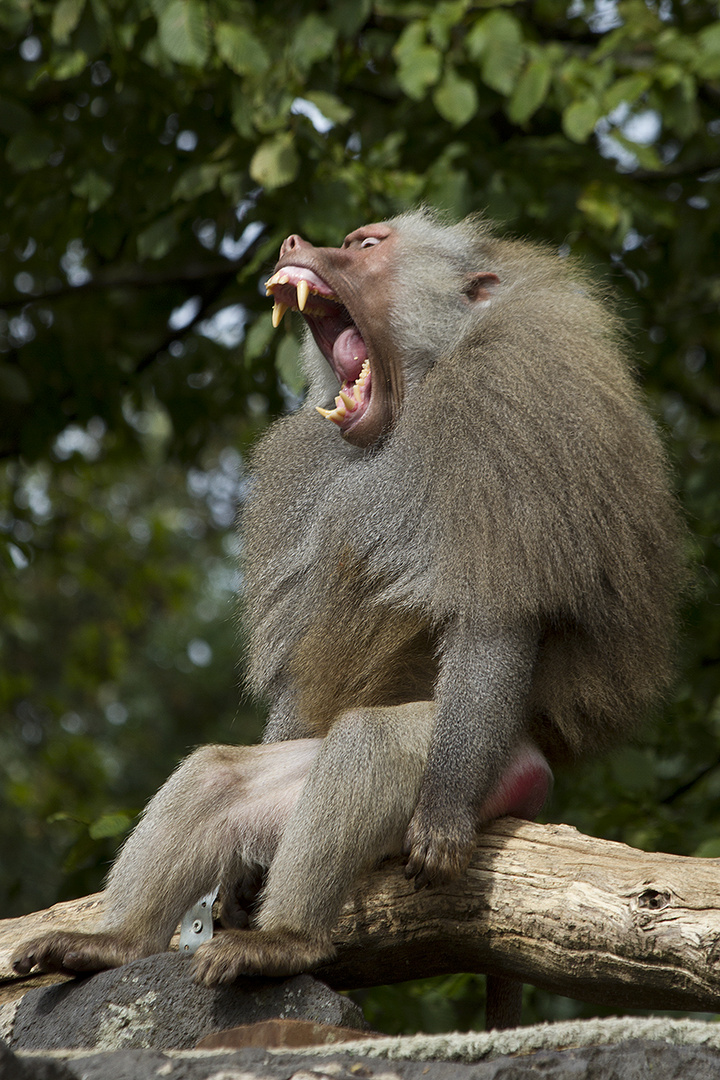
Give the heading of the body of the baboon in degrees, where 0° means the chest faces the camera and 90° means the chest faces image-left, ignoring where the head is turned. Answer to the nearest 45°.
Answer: approximately 45°

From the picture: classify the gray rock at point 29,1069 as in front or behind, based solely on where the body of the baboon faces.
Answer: in front
